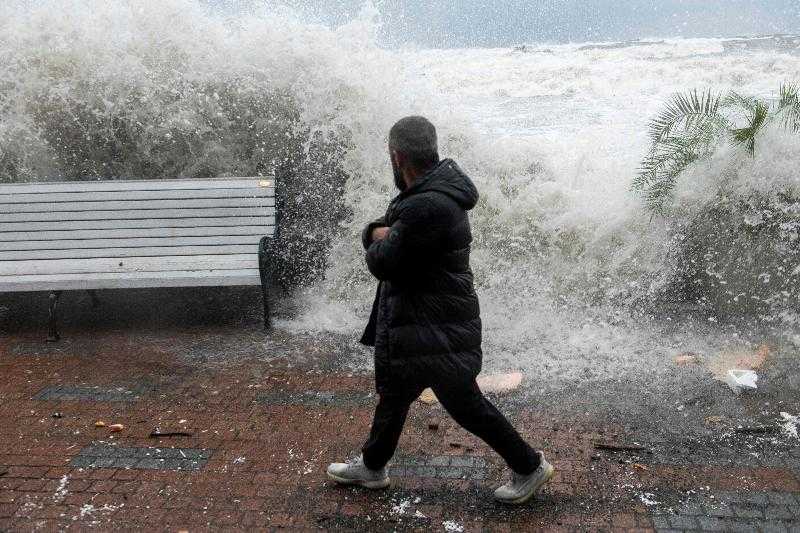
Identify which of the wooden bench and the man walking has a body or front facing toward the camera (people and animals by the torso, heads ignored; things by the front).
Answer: the wooden bench

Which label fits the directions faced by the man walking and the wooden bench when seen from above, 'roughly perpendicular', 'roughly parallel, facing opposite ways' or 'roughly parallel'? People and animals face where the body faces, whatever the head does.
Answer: roughly perpendicular

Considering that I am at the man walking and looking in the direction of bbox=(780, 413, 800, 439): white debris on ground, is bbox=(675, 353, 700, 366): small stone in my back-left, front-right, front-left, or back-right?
front-left

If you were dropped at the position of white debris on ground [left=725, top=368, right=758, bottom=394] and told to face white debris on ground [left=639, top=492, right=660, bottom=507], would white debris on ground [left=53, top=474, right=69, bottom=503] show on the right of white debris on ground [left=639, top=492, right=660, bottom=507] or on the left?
right

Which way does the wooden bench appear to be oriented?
toward the camera

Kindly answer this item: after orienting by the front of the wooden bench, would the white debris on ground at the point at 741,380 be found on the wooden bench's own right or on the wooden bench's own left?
on the wooden bench's own left

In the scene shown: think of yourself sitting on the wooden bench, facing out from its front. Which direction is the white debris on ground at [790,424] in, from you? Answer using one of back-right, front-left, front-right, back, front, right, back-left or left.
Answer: front-left

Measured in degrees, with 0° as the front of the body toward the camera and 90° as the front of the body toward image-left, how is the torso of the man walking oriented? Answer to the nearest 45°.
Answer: approximately 90°

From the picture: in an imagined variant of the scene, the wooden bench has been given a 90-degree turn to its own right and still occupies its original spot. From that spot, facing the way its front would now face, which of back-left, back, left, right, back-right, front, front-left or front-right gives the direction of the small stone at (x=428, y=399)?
back-left

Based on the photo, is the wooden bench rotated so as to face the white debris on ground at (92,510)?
yes

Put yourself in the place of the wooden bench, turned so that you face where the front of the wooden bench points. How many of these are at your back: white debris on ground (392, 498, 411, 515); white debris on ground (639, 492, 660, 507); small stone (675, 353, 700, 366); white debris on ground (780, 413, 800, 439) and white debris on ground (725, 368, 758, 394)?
0

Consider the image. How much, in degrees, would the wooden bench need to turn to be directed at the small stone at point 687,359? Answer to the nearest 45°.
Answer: approximately 45° to its left

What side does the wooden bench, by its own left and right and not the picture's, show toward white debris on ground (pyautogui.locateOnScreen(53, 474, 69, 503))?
front

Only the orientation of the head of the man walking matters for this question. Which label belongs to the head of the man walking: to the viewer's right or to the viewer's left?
to the viewer's left
